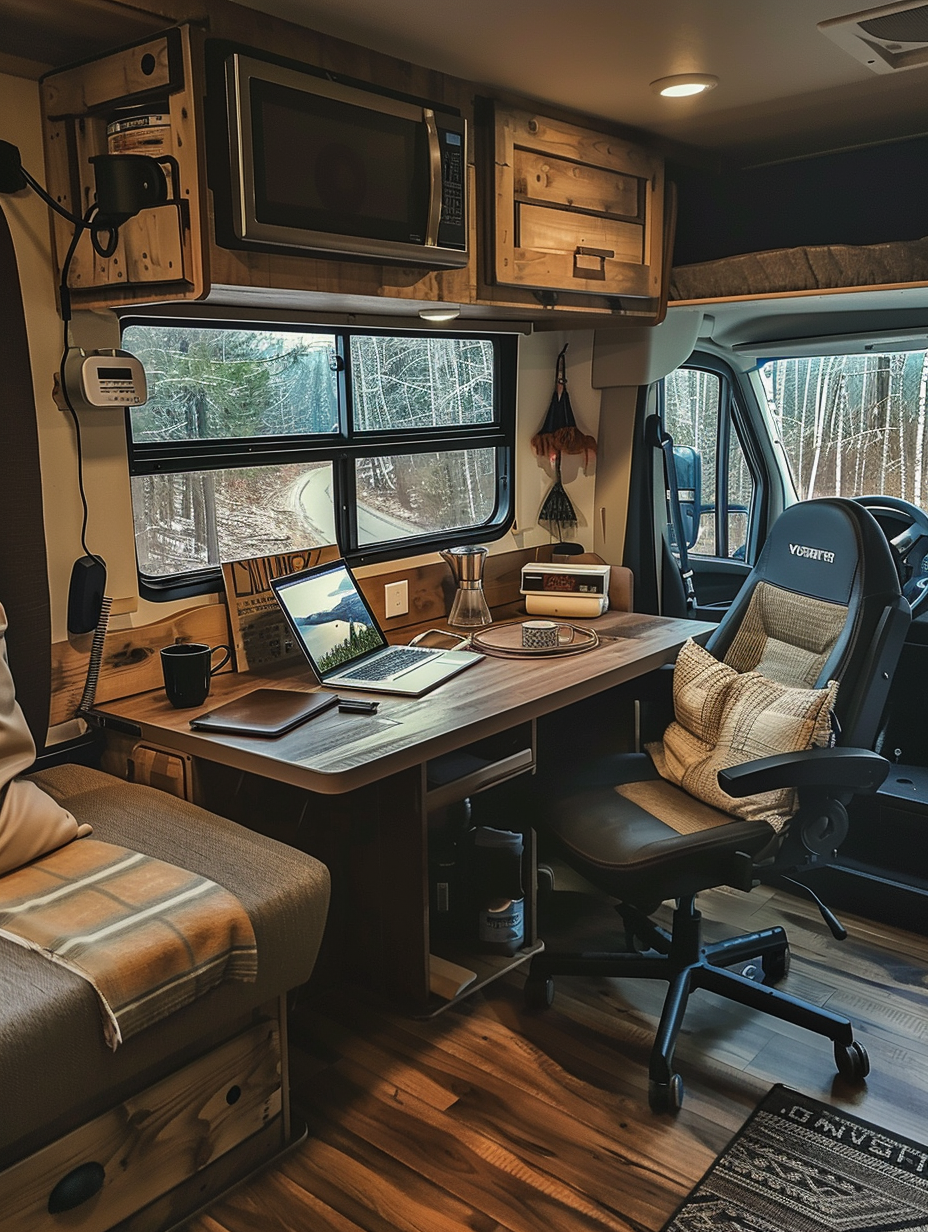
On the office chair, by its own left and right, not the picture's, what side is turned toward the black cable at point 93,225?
front

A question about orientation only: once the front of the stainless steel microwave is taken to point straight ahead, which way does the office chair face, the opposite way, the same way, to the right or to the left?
to the right

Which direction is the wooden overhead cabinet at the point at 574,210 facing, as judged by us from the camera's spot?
facing the viewer and to the right of the viewer

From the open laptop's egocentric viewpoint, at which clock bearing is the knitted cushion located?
The knitted cushion is roughly at 11 o'clock from the open laptop.

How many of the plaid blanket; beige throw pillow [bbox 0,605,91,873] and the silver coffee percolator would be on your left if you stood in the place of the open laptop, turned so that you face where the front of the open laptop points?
1

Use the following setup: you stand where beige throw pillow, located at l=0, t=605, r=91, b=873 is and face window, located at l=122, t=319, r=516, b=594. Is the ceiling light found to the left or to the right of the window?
right

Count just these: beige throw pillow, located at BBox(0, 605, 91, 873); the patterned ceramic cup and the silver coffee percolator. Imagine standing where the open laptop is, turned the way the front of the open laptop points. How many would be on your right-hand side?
1
